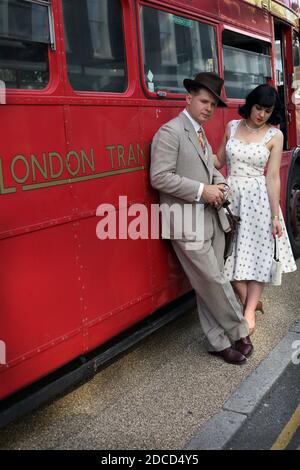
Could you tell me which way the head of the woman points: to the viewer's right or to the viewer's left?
to the viewer's left

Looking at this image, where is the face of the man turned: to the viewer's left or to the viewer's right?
to the viewer's right

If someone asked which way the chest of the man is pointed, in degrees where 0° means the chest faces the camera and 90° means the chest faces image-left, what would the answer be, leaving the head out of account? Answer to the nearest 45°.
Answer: approximately 315°

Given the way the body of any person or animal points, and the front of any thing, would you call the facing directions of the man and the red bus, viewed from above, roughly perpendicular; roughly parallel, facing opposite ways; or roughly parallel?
roughly perpendicular
